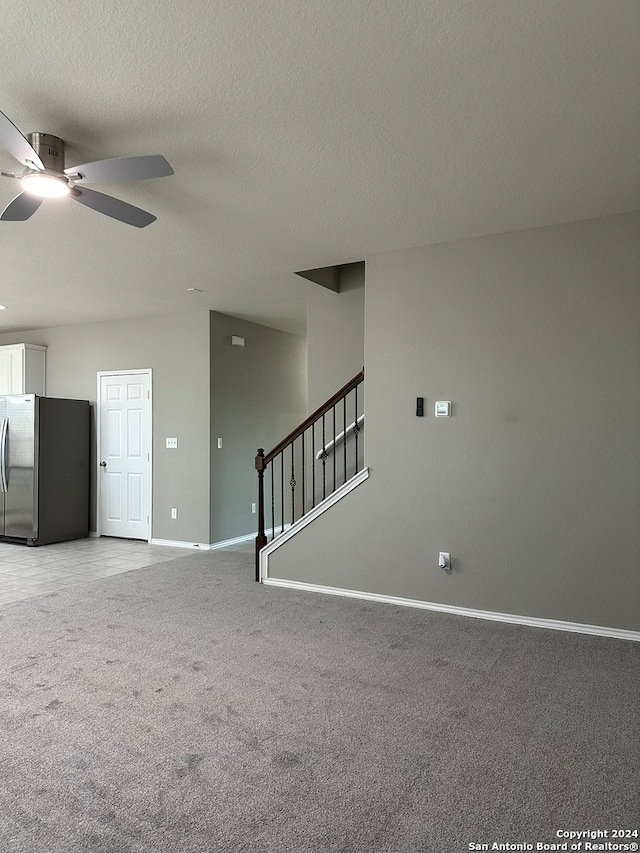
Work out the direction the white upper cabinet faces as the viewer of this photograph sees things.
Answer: facing the viewer and to the left of the viewer

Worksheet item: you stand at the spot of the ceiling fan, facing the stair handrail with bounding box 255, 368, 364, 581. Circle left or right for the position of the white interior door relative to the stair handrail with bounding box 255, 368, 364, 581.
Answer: left

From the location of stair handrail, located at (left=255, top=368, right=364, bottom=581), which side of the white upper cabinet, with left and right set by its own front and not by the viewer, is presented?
left

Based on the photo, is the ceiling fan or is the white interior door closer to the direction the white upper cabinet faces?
the ceiling fan

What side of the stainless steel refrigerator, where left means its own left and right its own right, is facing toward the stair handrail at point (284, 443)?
left

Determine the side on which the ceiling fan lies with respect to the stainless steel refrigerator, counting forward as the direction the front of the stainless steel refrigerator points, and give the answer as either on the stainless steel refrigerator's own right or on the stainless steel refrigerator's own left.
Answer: on the stainless steel refrigerator's own left

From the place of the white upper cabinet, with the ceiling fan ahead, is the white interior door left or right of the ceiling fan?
left

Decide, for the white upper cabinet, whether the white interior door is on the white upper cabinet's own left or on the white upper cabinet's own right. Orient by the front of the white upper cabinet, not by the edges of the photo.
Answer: on the white upper cabinet's own left

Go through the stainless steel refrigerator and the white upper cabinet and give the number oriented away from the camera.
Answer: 0
